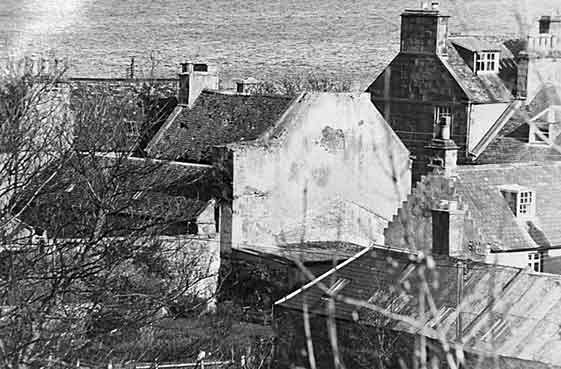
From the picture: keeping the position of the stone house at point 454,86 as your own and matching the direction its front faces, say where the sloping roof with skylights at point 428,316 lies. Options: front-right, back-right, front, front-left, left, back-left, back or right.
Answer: front-right

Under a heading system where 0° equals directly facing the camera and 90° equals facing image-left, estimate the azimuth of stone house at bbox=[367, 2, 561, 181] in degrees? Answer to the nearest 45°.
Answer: approximately 315°

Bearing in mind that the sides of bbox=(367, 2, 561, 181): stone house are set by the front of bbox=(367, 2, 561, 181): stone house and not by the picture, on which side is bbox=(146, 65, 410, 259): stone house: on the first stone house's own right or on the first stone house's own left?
on the first stone house's own right

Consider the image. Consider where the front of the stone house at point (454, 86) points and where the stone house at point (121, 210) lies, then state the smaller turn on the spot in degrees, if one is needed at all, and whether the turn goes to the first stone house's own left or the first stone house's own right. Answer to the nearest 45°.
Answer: approximately 45° to the first stone house's own right

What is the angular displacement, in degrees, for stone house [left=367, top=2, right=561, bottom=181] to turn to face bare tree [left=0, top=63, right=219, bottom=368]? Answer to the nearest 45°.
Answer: approximately 45° to its right

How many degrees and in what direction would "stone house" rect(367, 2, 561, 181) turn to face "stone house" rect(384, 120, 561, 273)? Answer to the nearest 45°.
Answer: approximately 45° to its right
